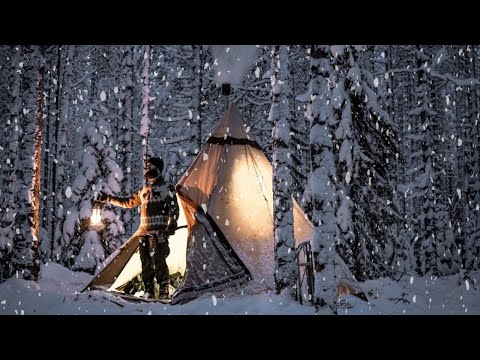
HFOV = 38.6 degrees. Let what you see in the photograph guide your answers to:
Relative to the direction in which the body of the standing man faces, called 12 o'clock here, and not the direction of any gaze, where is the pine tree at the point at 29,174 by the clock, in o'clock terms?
The pine tree is roughly at 3 o'clock from the standing man.

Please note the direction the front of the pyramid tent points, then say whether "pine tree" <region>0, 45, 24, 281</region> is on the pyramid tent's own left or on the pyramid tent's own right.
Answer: on the pyramid tent's own right

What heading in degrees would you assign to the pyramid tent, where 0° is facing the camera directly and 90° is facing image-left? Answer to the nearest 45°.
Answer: approximately 45°

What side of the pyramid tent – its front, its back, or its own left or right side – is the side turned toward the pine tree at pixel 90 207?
right

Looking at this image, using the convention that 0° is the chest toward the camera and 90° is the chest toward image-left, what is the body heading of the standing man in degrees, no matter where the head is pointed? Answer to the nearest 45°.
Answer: approximately 45°

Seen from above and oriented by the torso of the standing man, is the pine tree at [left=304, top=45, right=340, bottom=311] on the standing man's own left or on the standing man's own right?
on the standing man's own left

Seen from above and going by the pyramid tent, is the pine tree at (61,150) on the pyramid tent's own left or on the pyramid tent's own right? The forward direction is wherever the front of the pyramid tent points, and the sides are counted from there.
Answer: on the pyramid tent's own right
